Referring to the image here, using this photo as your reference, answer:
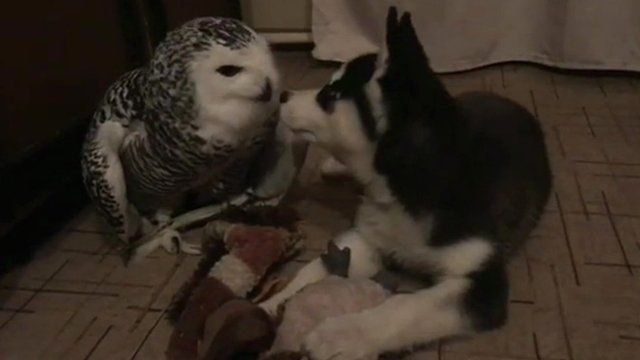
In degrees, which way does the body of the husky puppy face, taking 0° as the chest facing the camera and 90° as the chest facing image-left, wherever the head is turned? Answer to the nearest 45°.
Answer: approximately 45°
